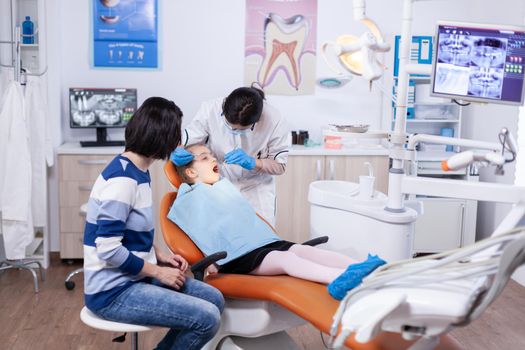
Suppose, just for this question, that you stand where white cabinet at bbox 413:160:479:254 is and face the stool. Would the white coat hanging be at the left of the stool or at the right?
right

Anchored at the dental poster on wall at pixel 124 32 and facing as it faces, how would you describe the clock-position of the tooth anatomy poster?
The tooth anatomy poster is roughly at 9 o'clock from the dental poster on wall.

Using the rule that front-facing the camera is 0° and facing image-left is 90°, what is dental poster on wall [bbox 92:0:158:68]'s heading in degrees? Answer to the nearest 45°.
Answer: approximately 0°

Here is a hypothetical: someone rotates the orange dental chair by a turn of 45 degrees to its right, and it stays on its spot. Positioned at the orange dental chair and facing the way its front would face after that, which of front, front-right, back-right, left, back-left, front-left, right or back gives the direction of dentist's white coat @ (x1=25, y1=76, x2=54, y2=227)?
back

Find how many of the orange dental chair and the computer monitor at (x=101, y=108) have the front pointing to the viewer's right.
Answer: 1

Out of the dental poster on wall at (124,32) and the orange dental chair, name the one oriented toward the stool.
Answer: the dental poster on wall

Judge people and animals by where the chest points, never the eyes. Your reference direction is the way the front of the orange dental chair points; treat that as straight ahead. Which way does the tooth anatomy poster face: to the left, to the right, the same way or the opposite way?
to the right

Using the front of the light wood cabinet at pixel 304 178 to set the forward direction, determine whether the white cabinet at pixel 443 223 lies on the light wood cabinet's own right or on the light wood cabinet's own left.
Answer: on the light wood cabinet's own left

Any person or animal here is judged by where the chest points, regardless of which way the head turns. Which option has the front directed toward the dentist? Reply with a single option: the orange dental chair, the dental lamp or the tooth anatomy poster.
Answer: the tooth anatomy poster
